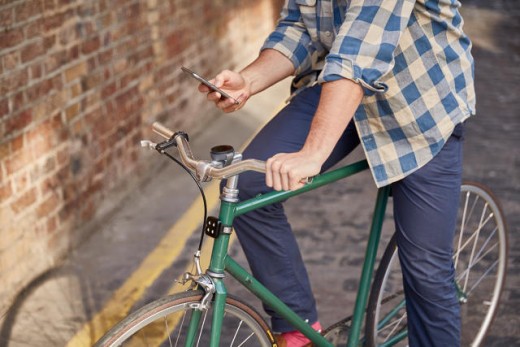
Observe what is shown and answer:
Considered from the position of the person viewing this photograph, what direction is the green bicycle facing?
facing the viewer and to the left of the viewer
